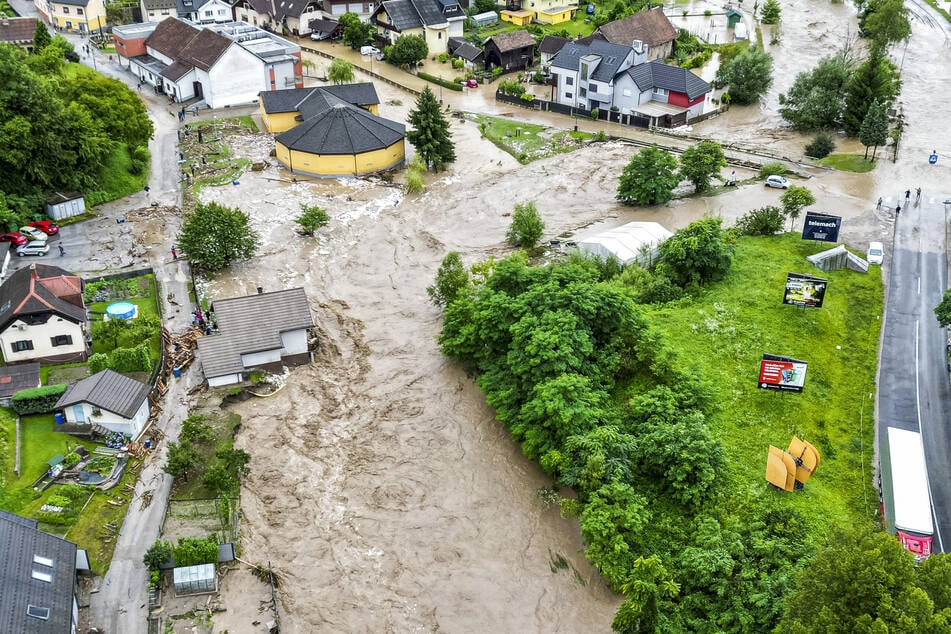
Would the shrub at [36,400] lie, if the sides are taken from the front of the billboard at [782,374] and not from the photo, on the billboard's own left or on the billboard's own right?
on the billboard's own right

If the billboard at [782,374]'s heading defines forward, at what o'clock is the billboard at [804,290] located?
the billboard at [804,290] is roughly at 6 o'clock from the billboard at [782,374].

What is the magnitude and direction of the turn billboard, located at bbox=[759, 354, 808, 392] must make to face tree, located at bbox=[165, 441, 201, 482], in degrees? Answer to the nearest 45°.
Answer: approximately 45° to its right

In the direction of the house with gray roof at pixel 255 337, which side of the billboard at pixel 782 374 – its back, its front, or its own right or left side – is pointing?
right

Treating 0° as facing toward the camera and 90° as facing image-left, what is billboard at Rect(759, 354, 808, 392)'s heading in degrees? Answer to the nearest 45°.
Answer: approximately 0°

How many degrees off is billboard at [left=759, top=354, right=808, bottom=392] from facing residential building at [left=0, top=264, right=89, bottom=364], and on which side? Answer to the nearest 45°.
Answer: approximately 90° to its right

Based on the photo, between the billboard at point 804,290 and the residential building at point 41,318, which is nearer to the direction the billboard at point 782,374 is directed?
the residential building
